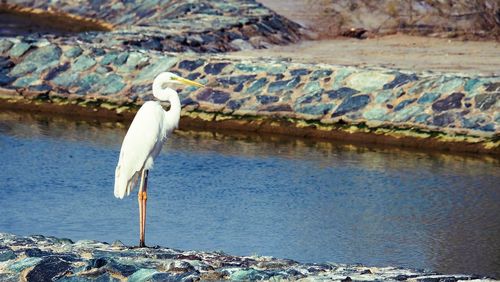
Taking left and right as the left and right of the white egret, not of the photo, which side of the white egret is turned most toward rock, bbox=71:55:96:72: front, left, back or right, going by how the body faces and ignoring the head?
left

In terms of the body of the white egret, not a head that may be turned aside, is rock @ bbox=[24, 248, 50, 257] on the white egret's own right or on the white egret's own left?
on the white egret's own right

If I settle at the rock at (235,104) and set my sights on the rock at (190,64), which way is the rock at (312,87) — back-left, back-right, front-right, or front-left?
back-right

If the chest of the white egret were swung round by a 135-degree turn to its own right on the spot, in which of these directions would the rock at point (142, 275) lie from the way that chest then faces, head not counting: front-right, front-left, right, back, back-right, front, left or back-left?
front-left

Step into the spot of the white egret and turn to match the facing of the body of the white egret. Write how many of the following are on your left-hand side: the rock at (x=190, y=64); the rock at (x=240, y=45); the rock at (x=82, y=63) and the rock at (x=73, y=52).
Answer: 4

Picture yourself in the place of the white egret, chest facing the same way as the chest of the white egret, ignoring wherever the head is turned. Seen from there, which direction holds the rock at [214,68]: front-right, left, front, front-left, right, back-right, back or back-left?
left

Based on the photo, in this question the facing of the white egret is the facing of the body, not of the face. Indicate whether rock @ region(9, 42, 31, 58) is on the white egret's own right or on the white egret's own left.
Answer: on the white egret's own left

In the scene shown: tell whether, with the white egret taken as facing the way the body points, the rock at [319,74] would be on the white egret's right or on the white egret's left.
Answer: on the white egret's left

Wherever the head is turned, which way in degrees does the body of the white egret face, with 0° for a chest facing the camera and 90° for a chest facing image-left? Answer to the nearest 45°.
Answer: approximately 270°

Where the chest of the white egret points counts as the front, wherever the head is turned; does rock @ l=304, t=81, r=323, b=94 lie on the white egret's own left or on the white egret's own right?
on the white egret's own left

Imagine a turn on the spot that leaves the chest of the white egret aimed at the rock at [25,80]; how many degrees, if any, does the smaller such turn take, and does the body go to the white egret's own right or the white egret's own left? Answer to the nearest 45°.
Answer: approximately 90° to the white egret's own left
